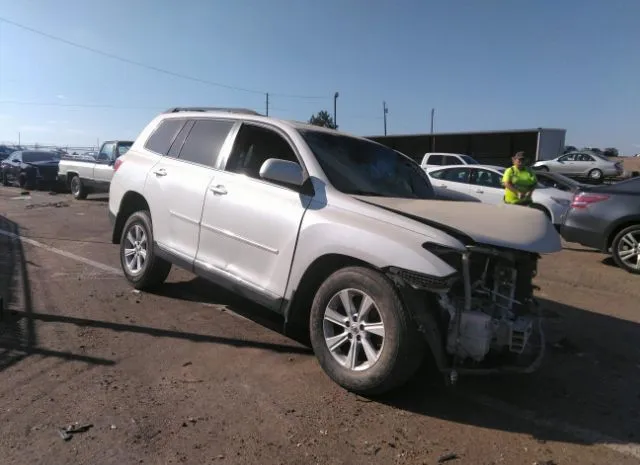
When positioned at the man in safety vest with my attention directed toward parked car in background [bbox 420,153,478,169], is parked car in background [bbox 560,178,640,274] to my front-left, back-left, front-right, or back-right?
back-right

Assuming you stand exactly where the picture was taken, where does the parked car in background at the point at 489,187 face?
facing the viewer and to the right of the viewer

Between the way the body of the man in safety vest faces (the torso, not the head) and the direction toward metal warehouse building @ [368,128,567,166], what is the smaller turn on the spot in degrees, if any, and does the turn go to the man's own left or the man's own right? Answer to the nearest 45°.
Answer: approximately 180°

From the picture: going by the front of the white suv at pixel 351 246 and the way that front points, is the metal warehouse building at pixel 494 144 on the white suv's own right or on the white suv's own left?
on the white suv's own left

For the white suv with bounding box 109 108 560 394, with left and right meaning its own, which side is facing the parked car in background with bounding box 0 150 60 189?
back

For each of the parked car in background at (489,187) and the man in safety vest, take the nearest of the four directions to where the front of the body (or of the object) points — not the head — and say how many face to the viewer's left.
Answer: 0

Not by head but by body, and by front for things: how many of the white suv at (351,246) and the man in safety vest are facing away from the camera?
0

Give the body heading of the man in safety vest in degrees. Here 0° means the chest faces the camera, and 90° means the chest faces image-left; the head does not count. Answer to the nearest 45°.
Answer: approximately 0°

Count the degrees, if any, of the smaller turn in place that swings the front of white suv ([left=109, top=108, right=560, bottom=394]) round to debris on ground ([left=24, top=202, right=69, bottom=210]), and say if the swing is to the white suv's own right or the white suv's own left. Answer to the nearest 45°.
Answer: approximately 180°

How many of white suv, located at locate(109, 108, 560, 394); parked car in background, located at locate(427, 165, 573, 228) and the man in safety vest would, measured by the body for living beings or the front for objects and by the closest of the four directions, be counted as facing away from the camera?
0

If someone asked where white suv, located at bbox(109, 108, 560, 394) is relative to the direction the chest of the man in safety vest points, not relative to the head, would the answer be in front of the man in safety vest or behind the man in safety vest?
in front

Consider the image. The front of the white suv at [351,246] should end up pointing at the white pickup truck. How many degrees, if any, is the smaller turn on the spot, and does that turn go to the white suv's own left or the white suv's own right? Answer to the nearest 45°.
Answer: approximately 180°

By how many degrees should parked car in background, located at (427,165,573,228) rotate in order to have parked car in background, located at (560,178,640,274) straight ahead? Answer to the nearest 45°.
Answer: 0° — it already faces it

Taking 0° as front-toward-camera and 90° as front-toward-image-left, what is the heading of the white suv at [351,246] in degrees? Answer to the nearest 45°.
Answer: approximately 315°
